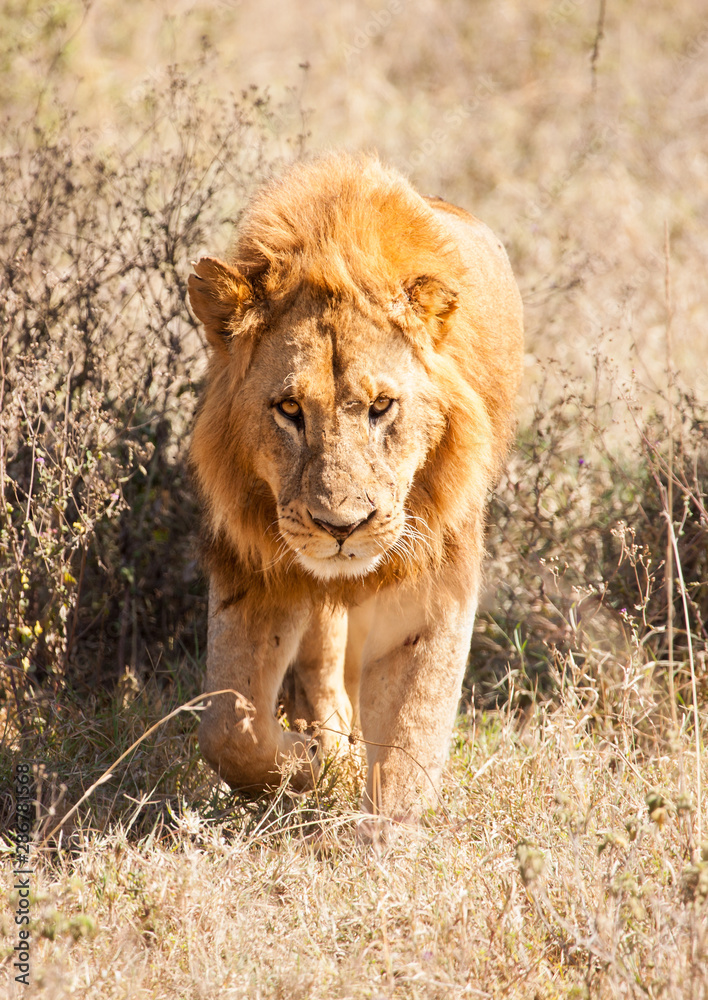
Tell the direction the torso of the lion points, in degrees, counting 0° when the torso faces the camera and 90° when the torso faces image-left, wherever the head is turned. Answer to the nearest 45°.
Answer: approximately 0°
